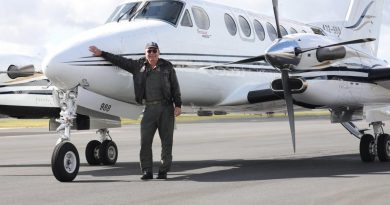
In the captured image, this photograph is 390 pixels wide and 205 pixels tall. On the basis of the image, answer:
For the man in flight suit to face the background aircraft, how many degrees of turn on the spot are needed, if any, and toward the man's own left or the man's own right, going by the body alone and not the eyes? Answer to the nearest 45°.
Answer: approximately 135° to the man's own right

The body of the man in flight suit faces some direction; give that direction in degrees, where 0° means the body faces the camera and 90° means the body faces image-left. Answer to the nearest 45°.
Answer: approximately 0°
